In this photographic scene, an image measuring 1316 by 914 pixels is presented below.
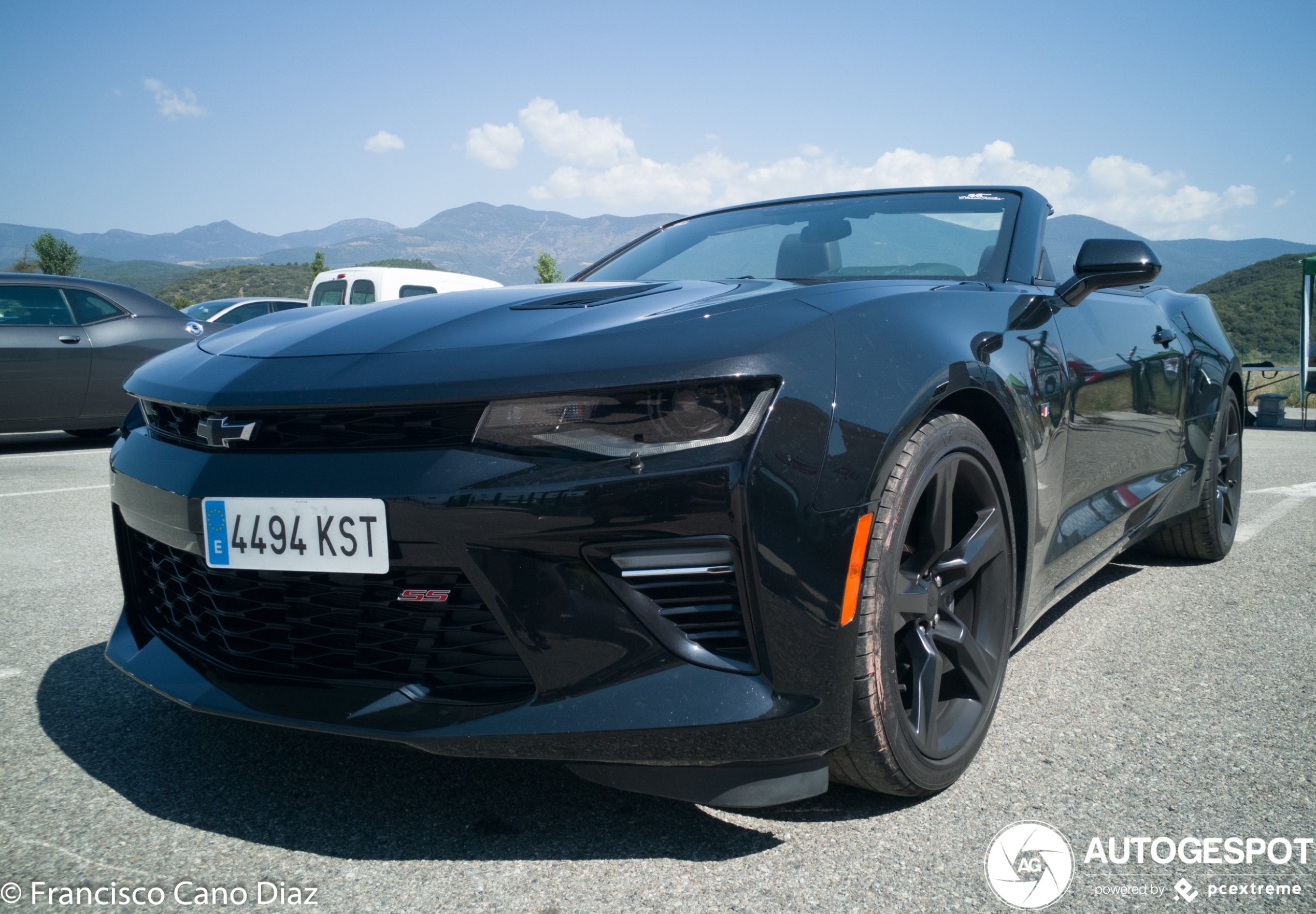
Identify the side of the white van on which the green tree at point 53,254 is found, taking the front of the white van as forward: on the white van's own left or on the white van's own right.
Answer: on the white van's own left

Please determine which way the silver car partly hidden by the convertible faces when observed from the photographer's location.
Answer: facing the viewer and to the left of the viewer

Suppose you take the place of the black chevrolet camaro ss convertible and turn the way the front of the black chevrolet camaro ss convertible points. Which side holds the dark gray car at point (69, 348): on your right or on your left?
on your right
